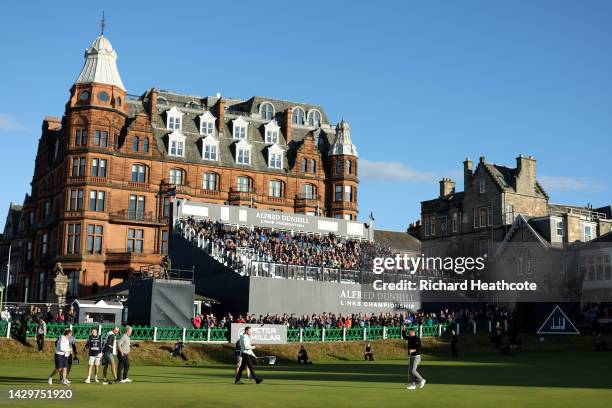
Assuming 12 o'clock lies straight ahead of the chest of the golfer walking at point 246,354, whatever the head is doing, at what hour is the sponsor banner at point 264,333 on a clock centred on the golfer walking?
The sponsor banner is roughly at 9 o'clock from the golfer walking.

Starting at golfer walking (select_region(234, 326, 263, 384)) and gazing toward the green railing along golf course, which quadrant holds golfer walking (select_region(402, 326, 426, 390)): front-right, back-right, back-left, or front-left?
back-right

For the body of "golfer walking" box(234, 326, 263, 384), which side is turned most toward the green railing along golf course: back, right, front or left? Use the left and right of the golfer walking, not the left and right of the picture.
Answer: left

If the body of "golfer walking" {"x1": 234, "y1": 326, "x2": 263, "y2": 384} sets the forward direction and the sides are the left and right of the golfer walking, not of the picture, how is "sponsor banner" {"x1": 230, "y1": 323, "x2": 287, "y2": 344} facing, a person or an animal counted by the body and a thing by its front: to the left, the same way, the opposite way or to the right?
to the right

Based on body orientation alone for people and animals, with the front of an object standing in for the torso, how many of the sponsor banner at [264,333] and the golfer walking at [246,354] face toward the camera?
1

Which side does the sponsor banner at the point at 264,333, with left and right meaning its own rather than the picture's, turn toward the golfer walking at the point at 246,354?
front

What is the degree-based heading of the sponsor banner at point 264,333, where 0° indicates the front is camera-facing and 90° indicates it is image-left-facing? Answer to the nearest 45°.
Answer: approximately 0°
